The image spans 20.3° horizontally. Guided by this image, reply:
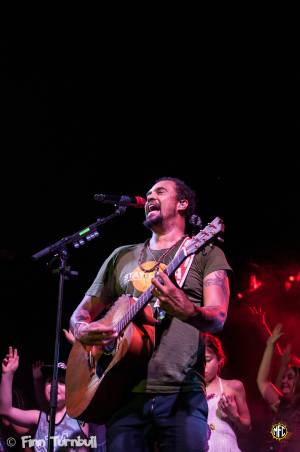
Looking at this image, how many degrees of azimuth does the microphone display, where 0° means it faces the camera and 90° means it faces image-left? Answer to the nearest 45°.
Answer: approximately 270°
